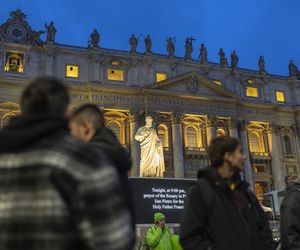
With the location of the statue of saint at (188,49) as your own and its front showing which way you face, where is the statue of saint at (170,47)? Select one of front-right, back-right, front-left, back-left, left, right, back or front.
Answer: front-right

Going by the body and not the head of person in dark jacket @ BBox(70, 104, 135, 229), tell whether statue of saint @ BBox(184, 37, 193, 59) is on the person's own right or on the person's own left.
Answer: on the person's own right

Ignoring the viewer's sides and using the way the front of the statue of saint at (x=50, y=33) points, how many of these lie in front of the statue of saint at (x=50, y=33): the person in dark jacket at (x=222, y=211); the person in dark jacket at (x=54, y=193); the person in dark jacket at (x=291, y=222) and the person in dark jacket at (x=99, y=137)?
4

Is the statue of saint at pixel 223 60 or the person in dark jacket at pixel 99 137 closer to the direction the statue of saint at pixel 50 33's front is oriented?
the person in dark jacket

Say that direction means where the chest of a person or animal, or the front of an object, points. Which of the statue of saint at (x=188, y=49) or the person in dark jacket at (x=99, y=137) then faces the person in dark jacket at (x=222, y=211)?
the statue of saint

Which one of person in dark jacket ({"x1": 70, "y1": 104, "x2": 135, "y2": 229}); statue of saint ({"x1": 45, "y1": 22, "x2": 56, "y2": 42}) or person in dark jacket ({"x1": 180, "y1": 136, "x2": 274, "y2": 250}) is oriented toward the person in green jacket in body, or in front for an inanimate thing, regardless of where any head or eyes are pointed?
the statue of saint

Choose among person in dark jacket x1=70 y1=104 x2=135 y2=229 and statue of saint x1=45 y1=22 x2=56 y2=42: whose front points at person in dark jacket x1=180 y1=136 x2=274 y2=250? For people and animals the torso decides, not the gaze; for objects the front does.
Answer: the statue of saint

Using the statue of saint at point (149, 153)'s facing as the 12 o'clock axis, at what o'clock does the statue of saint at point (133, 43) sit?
the statue of saint at point (133, 43) is roughly at 6 o'clock from the statue of saint at point (149, 153).
